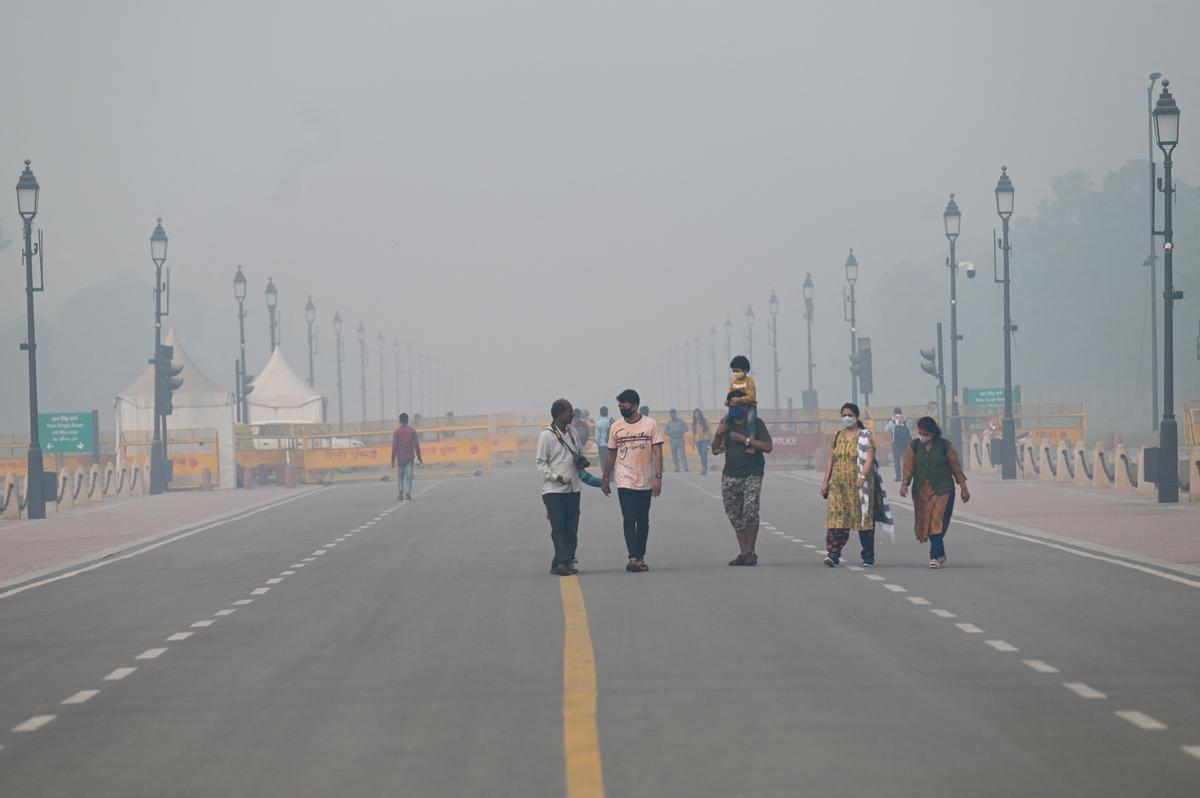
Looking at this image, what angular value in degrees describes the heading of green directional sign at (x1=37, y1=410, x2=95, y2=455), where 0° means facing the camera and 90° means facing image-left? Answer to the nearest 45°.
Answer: approximately 0°

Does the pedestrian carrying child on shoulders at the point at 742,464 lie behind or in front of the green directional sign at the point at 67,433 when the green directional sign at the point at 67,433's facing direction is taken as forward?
in front

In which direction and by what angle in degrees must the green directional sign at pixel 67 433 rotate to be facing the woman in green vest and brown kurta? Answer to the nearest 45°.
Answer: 0° — it already faces them

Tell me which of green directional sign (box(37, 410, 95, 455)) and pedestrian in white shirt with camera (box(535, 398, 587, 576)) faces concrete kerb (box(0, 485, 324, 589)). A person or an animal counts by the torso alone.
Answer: the green directional sign

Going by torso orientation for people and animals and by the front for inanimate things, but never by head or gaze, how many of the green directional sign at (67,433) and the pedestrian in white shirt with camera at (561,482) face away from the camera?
0

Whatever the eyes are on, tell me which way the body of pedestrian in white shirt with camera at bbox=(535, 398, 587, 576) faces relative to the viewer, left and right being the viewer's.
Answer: facing the viewer and to the right of the viewer

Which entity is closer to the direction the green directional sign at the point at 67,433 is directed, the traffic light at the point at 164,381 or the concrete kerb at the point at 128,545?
the concrete kerb

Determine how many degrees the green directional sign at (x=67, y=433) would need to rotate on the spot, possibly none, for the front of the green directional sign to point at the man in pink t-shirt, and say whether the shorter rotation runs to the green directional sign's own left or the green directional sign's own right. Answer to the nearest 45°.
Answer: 0° — it already faces them
